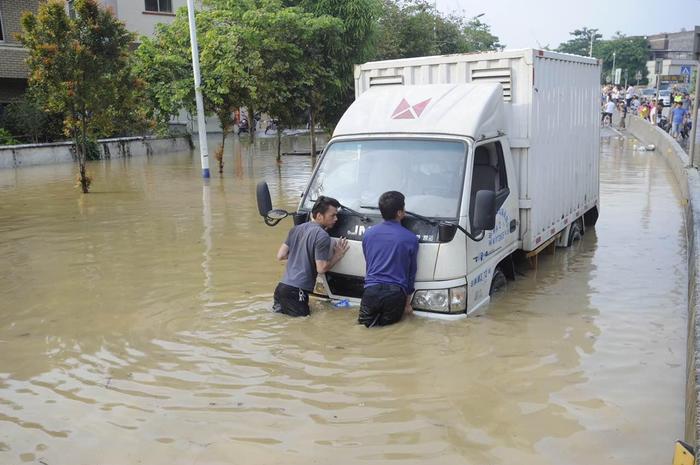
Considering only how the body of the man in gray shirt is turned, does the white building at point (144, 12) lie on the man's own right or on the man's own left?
on the man's own left

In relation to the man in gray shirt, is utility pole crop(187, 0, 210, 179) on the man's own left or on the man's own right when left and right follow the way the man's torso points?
on the man's own left

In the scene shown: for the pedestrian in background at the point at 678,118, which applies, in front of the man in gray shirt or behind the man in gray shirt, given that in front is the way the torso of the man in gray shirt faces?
in front

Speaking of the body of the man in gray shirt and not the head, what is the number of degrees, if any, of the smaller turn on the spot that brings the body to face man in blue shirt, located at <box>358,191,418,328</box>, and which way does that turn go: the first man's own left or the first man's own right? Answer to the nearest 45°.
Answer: approximately 90° to the first man's own right

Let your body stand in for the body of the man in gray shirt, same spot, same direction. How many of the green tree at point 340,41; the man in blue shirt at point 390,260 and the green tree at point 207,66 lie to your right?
1

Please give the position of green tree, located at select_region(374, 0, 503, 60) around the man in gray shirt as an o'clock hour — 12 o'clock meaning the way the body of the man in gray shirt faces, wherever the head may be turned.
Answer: The green tree is roughly at 11 o'clock from the man in gray shirt.

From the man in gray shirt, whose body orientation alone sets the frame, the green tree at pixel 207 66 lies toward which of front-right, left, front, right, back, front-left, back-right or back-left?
front-left

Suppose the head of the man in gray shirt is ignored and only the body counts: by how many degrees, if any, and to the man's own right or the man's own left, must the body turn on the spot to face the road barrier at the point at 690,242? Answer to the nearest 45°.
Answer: approximately 45° to the man's own right

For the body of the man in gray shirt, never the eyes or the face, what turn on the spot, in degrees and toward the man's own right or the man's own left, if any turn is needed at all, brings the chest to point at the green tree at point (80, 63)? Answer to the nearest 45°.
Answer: approximately 90° to the man's own left

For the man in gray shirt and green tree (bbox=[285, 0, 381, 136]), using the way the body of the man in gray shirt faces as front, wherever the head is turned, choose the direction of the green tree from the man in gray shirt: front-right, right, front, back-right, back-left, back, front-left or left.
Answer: front-left

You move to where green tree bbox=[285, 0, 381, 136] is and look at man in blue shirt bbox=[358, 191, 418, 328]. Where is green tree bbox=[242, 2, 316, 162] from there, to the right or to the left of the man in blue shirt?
right

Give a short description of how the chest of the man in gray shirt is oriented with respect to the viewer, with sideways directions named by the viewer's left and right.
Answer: facing away from the viewer and to the right of the viewer
